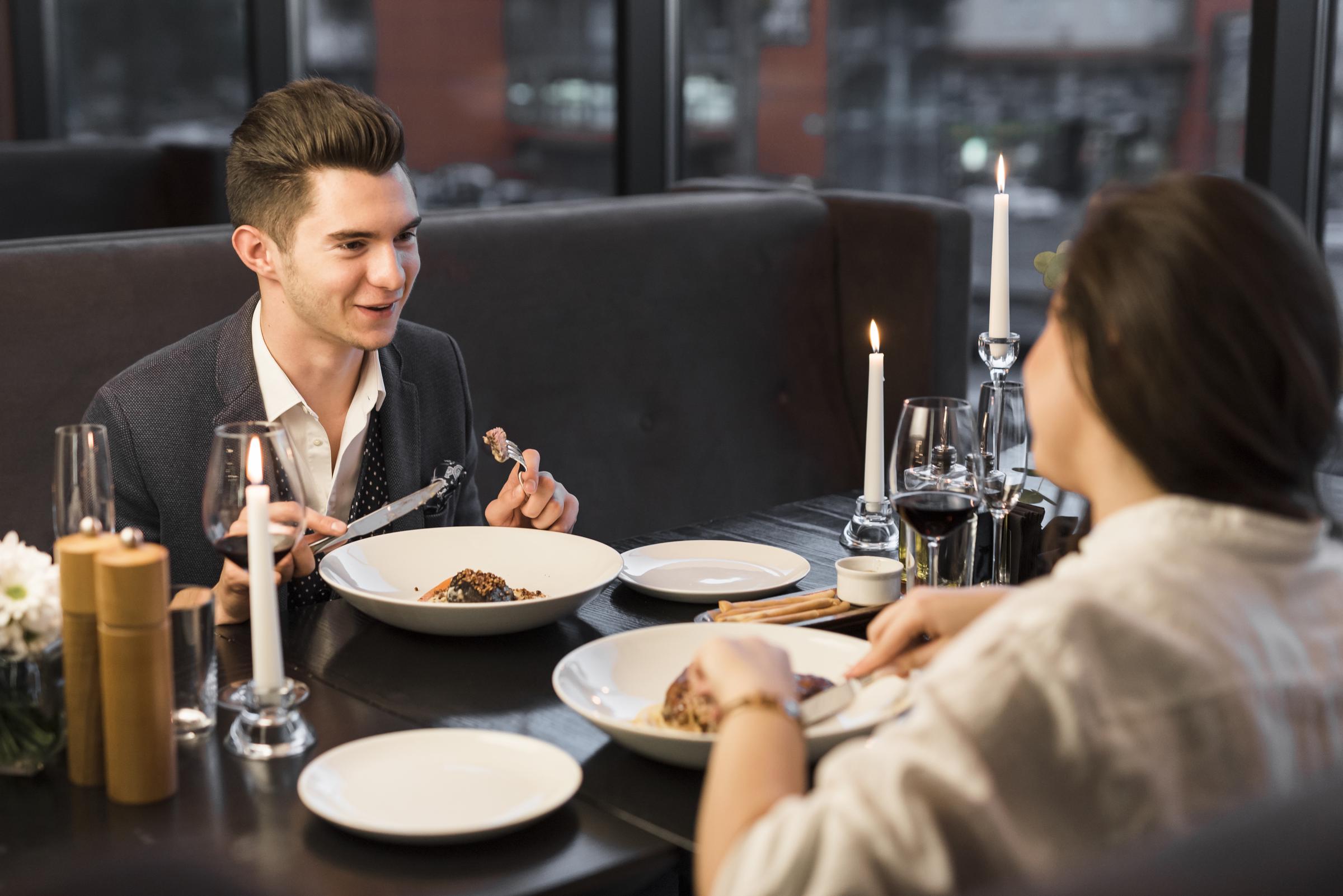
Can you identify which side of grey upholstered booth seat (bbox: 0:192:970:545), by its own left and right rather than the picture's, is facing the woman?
front

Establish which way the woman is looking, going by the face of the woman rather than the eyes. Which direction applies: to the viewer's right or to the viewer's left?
to the viewer's left

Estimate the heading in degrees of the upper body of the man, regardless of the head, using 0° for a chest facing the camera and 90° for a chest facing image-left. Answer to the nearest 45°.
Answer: approximately 315°

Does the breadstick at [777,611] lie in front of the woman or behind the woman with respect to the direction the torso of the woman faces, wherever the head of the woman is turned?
in front

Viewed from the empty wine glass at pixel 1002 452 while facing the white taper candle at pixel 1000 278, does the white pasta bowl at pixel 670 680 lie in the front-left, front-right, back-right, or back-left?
back-left

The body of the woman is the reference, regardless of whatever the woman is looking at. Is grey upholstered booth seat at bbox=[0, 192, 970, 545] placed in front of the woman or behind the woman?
in front

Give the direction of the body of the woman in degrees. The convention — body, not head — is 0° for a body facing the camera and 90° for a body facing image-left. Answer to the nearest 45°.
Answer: approximately 135°

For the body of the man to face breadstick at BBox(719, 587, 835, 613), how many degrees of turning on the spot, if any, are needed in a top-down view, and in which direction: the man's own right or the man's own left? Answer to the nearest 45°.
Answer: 0° — they already face it

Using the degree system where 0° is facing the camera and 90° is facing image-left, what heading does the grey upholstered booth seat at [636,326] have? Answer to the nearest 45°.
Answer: approximately 0°

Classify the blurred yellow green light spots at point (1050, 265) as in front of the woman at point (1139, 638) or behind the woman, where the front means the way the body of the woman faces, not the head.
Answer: in front

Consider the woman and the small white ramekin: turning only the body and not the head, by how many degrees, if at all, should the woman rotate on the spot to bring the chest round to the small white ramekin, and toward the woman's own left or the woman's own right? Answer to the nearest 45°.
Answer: approximately 45° to the woman's own right
